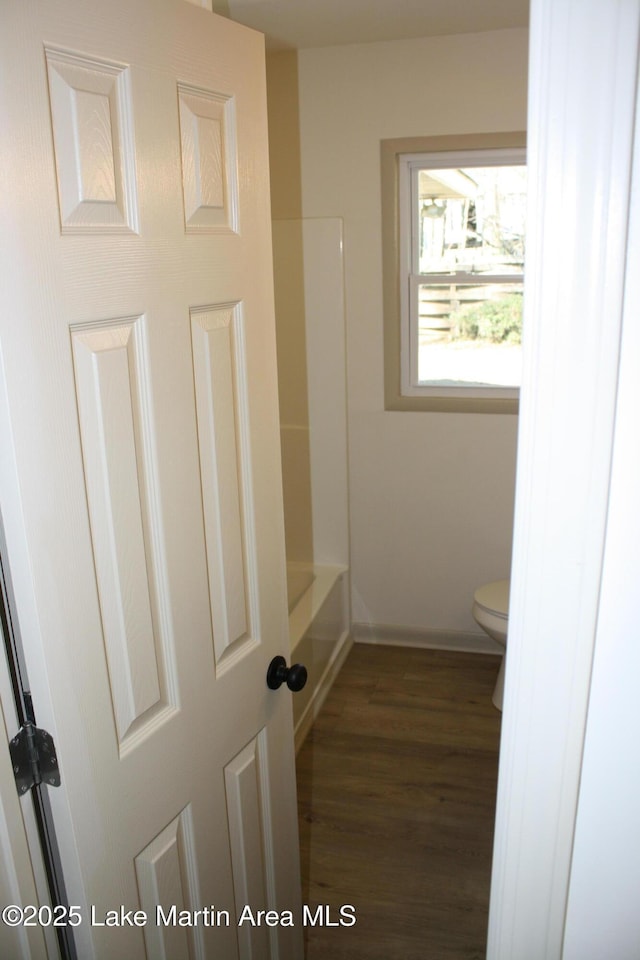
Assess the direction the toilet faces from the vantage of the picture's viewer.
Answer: facing to the left of the viewer

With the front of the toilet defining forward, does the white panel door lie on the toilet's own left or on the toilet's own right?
on the toilet's own left

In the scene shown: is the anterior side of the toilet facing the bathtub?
yes
